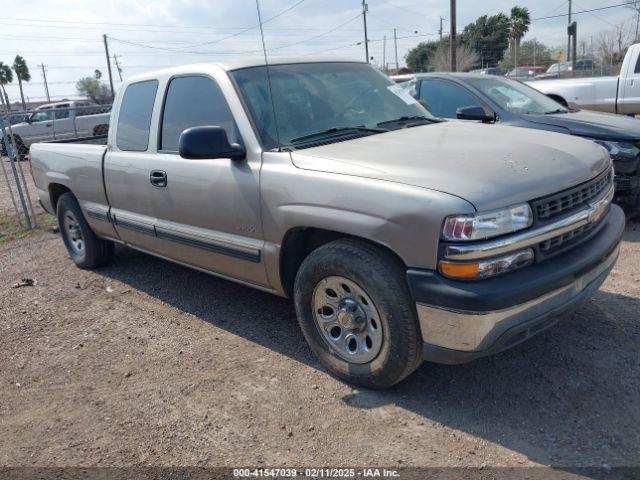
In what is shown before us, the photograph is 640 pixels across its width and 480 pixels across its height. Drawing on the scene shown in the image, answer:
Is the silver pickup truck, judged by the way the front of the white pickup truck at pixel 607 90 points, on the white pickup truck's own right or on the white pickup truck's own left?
on the white pickup truck's own right

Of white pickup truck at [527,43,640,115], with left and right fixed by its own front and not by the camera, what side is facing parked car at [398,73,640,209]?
right

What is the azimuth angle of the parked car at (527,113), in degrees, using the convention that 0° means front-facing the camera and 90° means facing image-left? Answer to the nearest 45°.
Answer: approximately 315°

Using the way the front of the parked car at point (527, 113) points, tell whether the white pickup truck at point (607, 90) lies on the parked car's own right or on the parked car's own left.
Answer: on the parked car's own left

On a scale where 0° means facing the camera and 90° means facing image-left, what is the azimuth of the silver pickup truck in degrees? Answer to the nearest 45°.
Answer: approximately 315°

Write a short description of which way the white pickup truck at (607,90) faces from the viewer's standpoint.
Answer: facing to the right of the viewer

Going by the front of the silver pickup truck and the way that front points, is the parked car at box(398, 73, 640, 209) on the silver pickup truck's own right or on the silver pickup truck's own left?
on the silver pickup truck's own left

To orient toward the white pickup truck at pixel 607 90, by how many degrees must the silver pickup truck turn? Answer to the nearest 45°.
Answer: approximately 90° to its left
